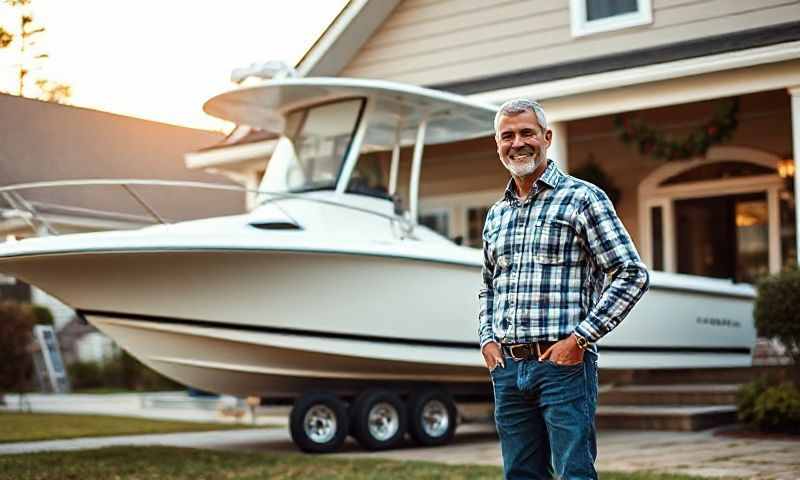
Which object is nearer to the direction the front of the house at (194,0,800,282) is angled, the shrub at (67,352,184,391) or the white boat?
the white boat

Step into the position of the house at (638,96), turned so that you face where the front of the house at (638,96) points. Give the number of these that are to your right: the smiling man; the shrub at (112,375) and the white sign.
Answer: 2

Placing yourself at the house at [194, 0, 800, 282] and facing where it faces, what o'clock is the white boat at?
The white boat is roughly at 12 o'clock from the house.

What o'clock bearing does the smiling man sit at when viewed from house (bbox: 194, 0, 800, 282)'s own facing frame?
The smiling man is roughly at 11 o'clock from the house.

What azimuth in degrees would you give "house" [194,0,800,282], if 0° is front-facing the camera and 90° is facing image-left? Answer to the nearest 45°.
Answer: approximately 45°

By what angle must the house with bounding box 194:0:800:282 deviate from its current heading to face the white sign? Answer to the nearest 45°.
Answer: approximately 90° to its right

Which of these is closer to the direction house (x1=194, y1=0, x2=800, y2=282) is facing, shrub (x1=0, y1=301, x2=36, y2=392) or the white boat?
the white boat

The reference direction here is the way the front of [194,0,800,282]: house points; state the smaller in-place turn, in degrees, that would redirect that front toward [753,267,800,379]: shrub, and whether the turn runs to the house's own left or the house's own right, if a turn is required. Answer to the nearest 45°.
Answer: approximately 45° to the house's own left
